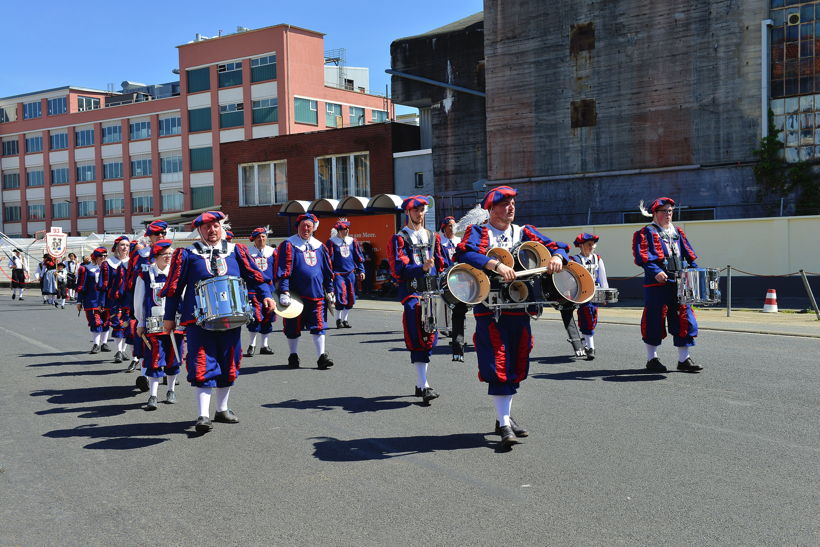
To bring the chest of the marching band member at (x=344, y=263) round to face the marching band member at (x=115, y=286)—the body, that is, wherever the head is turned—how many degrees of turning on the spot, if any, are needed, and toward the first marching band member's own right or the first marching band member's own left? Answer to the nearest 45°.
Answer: approximately 45° to the first marching band member's own right

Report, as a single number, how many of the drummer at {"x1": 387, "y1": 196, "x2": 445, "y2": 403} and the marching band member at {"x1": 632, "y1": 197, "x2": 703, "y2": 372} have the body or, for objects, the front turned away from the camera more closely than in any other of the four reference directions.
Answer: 0

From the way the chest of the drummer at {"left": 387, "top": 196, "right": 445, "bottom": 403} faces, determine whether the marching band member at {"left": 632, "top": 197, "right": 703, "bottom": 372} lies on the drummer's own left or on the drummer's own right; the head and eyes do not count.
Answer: on the drummer's own left

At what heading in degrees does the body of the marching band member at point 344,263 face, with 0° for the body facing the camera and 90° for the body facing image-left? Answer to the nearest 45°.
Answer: approximately 0°

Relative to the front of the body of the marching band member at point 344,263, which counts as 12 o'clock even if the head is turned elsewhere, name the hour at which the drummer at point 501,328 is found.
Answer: The drummer is roughly at 12 o'clock from the marching band member.

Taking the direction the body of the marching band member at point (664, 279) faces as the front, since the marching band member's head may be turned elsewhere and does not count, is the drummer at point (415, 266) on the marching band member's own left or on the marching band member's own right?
on the marching band member's own right

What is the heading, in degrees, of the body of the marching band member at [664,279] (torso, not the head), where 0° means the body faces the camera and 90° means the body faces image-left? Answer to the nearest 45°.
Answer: approximately 315°

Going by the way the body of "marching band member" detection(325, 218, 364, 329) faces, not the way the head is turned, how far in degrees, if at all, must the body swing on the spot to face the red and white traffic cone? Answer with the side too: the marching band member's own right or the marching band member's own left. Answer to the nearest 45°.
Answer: approximately 90° to the marching band member's own left

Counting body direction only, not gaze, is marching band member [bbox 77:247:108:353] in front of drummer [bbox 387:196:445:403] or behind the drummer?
behind
